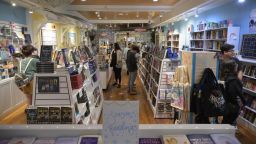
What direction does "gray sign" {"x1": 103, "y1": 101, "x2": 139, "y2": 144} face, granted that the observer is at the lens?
facing the viewer

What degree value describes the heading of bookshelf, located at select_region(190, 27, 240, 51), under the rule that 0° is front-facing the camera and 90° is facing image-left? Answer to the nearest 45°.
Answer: approximately 45°

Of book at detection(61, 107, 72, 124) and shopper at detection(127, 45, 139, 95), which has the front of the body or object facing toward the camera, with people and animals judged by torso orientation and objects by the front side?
the book

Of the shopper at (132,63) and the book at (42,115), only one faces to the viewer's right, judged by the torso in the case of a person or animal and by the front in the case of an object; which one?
the shopper

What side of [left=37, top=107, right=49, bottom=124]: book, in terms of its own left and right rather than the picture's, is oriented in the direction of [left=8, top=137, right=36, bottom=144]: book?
front

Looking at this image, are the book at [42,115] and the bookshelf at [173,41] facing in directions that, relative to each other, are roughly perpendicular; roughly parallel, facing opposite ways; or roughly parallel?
roughly perpendicular

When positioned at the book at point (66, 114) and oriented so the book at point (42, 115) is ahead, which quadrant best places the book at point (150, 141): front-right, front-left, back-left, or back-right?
back-left

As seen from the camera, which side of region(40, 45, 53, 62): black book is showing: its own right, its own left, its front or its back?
front

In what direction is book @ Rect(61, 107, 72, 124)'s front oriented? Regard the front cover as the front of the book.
toward the camera

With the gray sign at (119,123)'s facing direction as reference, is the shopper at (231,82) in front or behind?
behind

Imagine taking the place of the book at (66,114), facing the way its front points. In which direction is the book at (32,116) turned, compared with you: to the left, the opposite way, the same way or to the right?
the same way

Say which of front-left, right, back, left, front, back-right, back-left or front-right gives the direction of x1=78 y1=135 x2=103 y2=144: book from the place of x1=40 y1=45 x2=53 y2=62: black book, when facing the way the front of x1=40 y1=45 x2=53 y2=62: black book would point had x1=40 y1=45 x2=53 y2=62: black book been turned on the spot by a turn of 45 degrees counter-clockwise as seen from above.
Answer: front-right
